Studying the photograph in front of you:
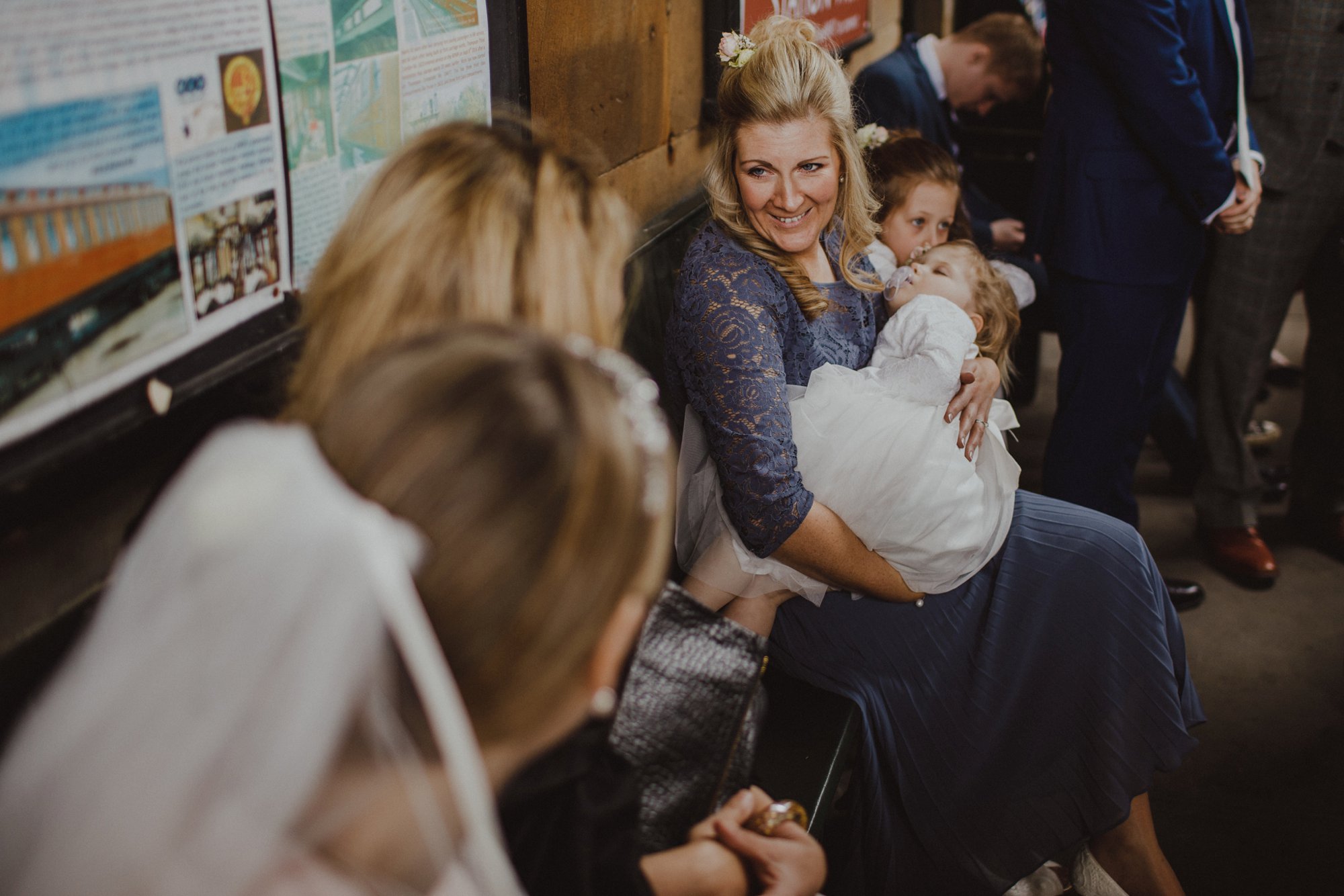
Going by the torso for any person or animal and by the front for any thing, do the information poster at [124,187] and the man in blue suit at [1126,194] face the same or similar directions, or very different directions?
same or similar directions

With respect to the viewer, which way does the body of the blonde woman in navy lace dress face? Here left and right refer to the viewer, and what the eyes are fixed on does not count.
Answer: facing the viewer and to the right of the viewer

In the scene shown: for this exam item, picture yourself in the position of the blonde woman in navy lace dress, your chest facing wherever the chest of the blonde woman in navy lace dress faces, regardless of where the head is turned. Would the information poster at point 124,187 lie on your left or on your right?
on your right

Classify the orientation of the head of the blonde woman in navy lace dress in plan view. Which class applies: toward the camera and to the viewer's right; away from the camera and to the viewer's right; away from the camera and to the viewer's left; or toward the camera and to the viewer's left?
toward the camera and to the viewer's left

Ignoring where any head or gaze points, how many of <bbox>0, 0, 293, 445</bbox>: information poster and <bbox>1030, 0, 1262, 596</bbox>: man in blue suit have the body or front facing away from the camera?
0

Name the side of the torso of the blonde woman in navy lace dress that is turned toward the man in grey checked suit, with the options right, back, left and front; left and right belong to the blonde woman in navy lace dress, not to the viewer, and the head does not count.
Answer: left

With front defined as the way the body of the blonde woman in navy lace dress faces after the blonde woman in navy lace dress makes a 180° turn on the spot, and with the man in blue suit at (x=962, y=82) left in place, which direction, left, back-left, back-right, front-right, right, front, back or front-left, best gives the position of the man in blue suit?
front-right

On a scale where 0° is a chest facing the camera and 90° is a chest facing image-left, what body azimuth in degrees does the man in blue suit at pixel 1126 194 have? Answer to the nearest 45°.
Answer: approximately 270°
